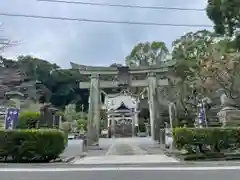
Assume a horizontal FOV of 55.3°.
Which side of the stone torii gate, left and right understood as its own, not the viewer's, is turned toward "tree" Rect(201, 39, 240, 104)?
left

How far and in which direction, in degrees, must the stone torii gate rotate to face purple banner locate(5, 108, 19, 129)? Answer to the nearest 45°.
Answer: approximately 45° to its right

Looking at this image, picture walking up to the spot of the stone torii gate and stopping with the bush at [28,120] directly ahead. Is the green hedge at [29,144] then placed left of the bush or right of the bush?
left

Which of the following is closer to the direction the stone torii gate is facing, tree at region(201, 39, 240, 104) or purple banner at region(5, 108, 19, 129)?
the purple banner

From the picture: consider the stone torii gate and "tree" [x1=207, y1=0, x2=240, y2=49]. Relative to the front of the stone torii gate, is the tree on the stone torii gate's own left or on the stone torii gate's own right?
on the stone torii gate's own left

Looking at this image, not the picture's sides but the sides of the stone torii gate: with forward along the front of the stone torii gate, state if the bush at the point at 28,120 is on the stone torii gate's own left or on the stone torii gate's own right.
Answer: on the stone torii gate's own right

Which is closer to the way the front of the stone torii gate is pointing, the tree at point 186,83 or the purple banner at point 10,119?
the purple banner

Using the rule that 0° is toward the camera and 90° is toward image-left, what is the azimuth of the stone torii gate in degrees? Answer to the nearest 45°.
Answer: approximately 0°

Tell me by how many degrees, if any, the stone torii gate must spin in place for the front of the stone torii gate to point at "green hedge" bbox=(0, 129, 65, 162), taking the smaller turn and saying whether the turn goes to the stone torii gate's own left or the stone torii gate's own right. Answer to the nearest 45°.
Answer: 0° — it already faces it
